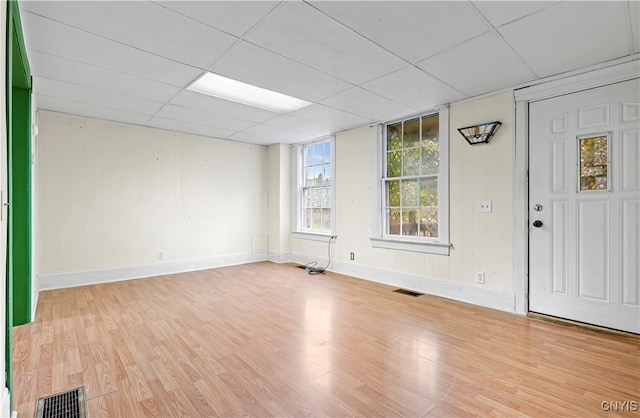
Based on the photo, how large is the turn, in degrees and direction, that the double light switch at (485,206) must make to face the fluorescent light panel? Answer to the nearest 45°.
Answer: approximately 45° to its right

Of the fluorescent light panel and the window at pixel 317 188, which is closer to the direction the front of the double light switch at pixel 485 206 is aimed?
the fluorescent light panel

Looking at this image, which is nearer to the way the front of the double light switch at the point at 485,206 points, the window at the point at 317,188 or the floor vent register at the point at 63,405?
the floor vent register

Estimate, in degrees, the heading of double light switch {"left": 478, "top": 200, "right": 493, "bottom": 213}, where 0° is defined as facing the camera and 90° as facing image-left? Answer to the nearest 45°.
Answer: approximately 0°

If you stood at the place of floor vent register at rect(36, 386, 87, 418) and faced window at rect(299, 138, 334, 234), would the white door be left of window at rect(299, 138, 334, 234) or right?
right
